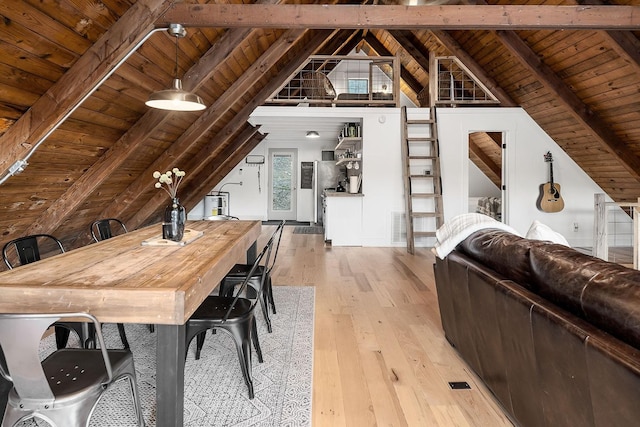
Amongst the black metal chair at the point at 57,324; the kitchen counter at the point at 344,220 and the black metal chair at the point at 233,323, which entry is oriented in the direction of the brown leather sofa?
the black metal chair at the point at 57,324

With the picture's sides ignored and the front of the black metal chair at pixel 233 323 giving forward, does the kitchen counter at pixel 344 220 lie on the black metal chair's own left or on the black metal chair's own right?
on the black metal chair's own right

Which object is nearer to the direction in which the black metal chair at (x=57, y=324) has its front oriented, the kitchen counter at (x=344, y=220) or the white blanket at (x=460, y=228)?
the white blanket

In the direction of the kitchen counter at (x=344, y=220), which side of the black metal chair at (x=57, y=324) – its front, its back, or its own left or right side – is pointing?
left

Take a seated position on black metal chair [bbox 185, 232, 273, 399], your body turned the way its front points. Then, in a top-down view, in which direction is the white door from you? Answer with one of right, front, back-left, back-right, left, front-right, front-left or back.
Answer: right

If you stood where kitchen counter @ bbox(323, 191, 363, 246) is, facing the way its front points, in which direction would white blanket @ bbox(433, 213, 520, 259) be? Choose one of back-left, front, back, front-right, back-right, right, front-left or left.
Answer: left

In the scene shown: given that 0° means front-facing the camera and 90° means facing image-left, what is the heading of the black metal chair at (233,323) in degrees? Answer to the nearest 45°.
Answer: approximately 90°

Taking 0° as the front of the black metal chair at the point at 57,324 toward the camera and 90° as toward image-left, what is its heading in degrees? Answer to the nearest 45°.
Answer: approximately 315°

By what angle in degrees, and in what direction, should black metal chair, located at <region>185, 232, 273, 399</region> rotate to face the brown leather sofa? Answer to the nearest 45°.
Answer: approximately 135° to its left

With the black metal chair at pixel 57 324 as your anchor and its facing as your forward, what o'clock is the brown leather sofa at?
The brown leather sofa is roughly at 12 o'clock from the black metal chair.
